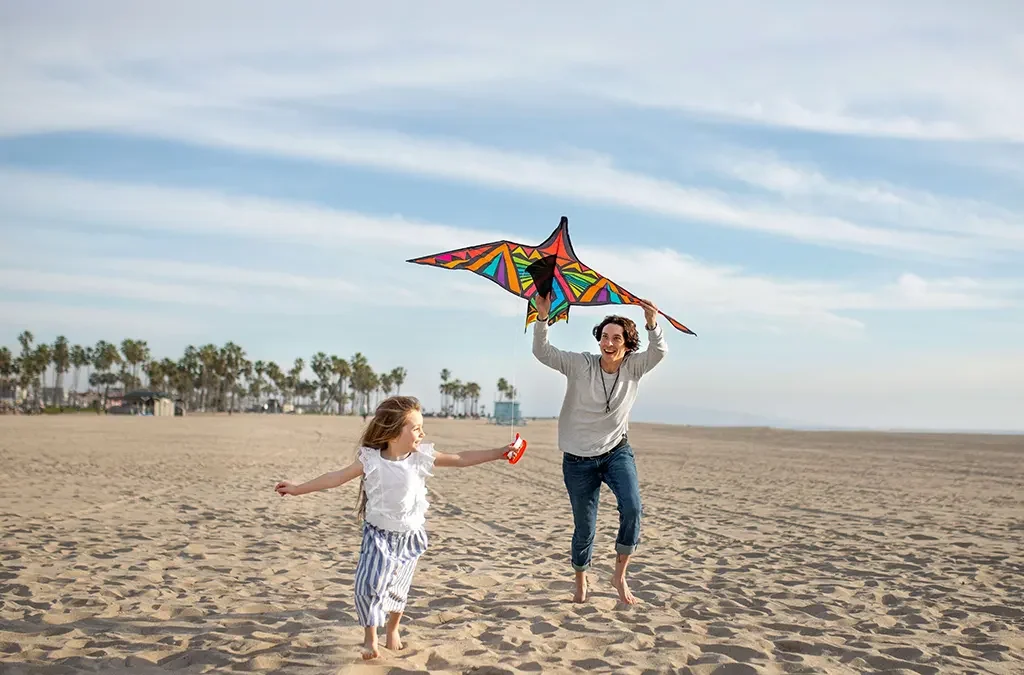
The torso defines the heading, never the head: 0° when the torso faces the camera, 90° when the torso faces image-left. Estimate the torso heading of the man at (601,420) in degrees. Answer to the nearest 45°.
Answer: approximately 0°

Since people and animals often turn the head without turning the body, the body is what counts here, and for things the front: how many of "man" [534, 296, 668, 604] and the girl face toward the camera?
2

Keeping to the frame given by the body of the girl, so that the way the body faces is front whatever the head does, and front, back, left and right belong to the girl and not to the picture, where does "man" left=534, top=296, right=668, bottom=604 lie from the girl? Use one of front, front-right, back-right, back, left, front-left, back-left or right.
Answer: back-left

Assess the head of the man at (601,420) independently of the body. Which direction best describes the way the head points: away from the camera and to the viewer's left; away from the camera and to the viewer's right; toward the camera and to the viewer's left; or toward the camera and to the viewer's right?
toward the camera and to the viewer's left

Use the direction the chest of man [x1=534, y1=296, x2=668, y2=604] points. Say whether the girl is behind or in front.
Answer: in front
